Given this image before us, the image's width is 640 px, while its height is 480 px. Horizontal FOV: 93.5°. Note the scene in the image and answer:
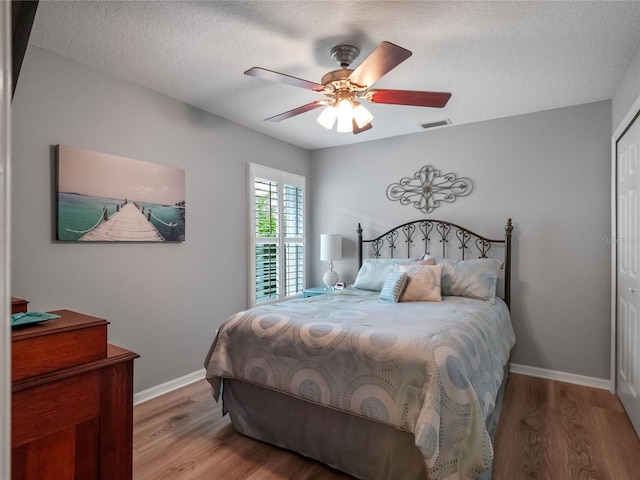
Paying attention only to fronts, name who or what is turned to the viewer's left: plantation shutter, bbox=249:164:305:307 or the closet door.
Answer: the closet door

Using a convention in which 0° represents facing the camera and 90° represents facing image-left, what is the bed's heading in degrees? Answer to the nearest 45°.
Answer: approximately 45°

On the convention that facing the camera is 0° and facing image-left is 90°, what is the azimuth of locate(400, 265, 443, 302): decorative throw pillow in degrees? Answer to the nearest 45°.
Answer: approximately 0°

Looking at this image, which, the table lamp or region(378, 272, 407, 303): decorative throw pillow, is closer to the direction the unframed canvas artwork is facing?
the decorative throw pillow

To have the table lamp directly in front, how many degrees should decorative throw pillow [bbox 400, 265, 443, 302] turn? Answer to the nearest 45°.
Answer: approximately 135° to its right

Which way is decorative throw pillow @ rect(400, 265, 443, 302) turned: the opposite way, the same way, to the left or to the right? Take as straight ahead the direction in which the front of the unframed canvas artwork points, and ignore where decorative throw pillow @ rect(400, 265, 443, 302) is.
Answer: to the right

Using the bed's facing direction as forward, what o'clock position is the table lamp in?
The table lamp is roughly at 4 o'clock from the bed.

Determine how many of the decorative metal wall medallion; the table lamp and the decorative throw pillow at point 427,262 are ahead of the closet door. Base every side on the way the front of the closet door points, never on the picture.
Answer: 3

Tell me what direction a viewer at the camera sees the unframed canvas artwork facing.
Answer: facing the viewer and to the right of the viewer

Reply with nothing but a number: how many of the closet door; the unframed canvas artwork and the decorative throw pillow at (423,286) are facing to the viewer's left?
1

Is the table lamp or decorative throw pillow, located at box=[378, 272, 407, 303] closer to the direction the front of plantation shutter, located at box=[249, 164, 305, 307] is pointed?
the decorative throw pillow

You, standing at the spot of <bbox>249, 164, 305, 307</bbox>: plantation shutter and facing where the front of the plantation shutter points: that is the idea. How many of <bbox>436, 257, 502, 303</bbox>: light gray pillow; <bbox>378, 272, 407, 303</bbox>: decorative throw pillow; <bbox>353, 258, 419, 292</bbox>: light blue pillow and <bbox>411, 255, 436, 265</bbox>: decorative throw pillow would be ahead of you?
4
